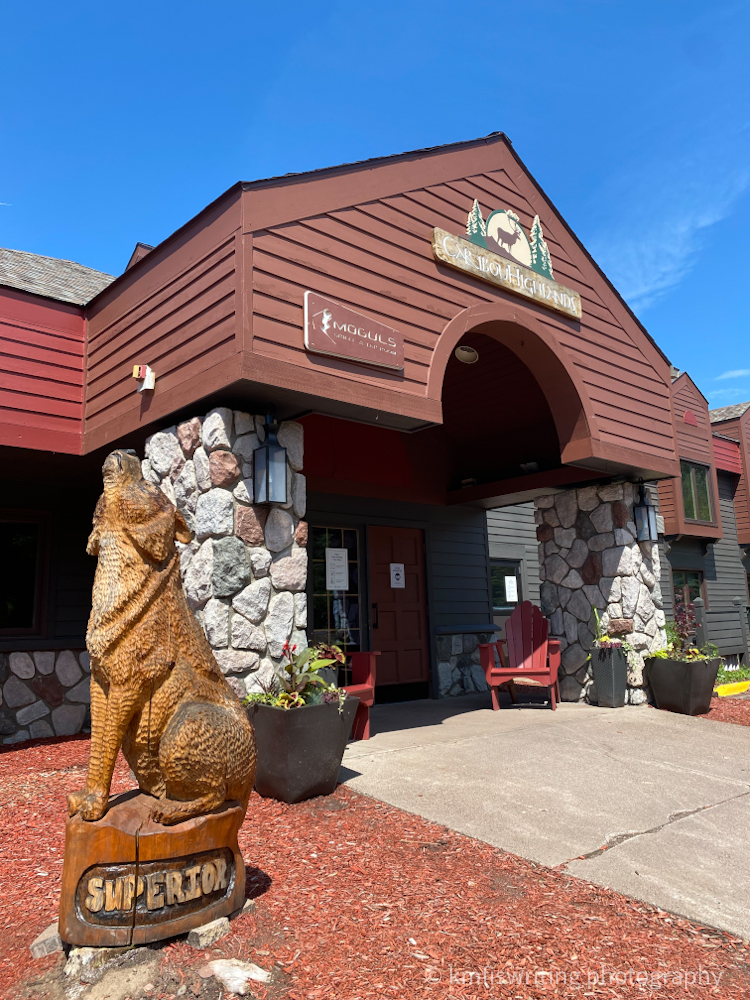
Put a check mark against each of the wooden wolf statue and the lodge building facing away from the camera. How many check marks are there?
0

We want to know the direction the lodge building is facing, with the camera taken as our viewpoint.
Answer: facing the viewer and to the right of the viewer

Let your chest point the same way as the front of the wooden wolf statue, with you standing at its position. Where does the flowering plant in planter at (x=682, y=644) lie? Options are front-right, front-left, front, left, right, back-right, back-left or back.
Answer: back

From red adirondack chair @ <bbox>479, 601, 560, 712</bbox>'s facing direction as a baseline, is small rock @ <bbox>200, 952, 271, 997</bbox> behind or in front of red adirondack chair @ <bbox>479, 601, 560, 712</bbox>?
in front

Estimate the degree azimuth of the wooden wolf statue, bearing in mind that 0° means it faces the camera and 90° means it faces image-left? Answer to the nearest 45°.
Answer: approximately 45°

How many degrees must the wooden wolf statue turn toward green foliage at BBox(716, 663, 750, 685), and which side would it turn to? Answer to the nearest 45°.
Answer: approximately 180°

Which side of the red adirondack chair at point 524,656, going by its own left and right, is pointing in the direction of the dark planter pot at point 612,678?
left

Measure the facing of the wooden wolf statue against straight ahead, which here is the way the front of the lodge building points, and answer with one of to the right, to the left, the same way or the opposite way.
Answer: to the right

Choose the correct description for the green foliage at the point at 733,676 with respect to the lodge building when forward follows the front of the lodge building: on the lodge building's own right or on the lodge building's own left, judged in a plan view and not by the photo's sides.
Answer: on the lodge building's own left

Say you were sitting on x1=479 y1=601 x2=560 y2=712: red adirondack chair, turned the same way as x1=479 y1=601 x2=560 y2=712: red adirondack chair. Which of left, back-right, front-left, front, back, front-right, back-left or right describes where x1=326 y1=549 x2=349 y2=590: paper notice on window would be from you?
right

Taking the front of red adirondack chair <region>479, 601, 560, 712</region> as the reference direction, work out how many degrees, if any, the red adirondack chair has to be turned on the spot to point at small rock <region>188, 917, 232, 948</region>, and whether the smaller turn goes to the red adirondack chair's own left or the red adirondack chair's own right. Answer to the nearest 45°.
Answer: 0° — it already faces it

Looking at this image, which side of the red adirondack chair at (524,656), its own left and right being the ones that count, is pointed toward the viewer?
front
